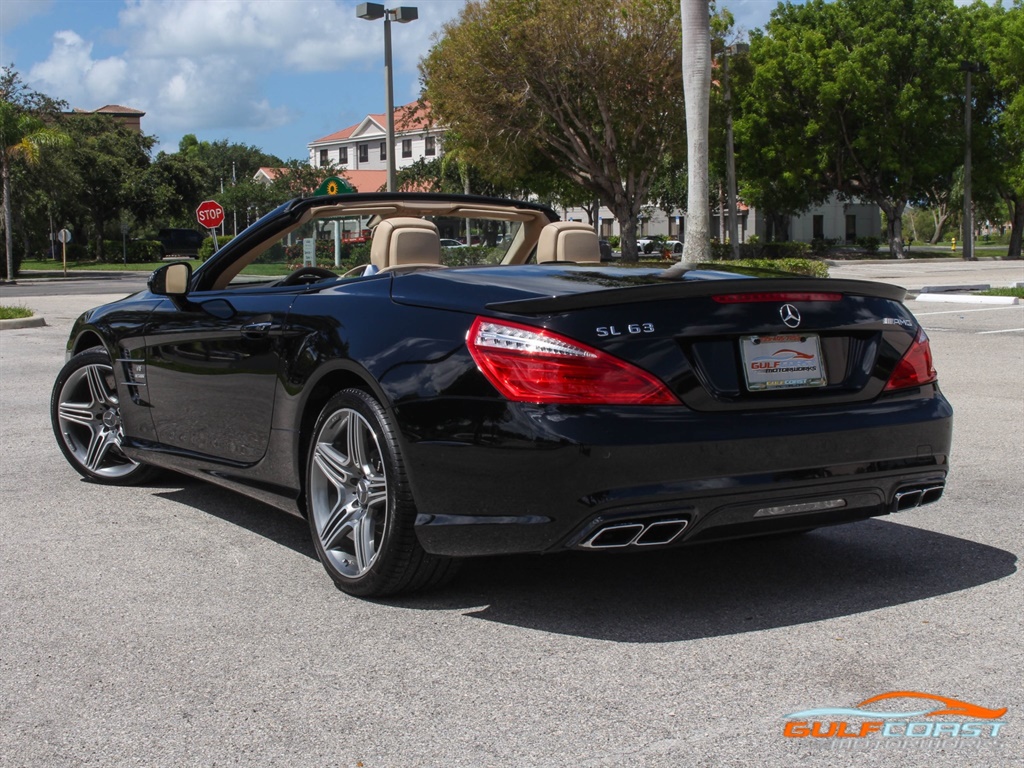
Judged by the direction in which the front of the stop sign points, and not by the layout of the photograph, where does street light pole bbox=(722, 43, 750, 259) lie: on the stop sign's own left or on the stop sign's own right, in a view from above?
on the stop sign's own left

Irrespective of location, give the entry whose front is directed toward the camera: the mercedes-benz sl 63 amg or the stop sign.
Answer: the stop sign

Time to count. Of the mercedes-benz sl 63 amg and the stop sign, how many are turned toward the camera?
1

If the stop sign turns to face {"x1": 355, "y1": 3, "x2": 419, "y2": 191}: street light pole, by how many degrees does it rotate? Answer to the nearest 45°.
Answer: approximately 135° to its left

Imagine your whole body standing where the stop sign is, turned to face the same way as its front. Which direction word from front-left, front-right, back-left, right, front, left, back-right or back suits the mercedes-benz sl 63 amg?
front

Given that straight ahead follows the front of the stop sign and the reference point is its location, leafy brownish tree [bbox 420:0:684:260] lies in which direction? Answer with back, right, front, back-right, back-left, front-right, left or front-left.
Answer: back-left

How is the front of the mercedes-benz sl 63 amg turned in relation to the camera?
facing away from the viewer and to the left of the viewer

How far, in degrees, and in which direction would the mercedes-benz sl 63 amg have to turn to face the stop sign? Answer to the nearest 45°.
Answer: approximately 45° to its right

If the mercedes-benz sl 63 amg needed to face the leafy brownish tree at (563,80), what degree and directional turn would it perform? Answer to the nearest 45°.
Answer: approximately 45° to its right

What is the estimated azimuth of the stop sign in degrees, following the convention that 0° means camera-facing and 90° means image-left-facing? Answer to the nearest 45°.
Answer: approximately 0°
